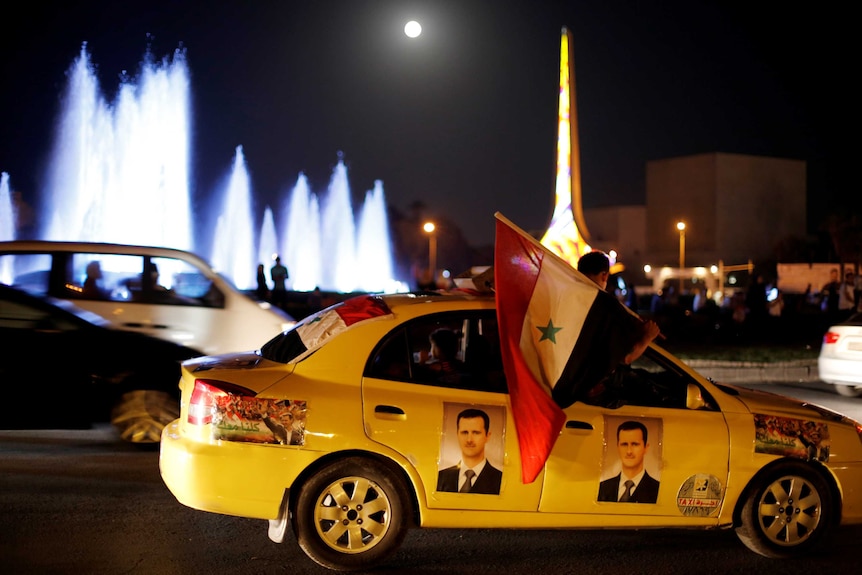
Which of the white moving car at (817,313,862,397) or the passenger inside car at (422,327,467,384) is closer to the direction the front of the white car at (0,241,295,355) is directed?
the white moving car

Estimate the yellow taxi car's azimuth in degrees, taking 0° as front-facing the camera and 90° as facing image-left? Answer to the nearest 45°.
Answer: approximately 270°

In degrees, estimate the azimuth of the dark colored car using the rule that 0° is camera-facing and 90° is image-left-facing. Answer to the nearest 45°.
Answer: approximately 270°

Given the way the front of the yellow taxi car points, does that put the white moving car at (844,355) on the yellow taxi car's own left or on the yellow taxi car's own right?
on the yellow taxi car's own left

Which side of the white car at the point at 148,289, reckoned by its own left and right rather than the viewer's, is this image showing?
right

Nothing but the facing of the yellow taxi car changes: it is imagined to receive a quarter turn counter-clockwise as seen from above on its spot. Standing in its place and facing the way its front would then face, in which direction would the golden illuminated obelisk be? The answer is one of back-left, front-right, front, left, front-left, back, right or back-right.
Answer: front

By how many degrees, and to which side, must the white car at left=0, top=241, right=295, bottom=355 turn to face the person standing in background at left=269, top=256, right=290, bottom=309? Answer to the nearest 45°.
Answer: approximately 90° to its left

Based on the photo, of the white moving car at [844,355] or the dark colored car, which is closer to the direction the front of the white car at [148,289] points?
the white moving car

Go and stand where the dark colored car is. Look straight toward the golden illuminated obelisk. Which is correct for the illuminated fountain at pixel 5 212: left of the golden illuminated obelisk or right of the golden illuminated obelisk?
left

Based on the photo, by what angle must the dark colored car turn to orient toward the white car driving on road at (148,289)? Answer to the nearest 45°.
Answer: approximately 90° to its left

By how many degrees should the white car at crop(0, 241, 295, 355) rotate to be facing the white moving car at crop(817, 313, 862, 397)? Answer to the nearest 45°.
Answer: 0° — it already faces it
